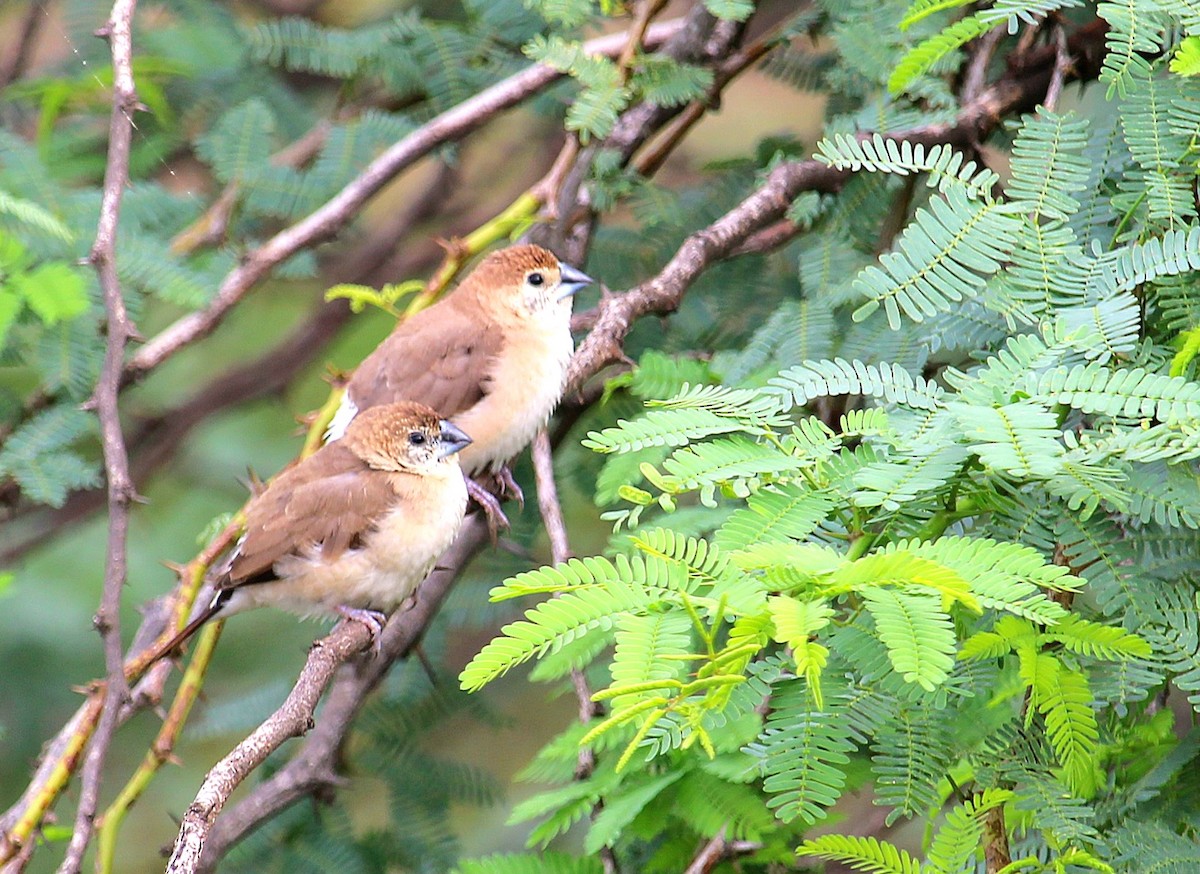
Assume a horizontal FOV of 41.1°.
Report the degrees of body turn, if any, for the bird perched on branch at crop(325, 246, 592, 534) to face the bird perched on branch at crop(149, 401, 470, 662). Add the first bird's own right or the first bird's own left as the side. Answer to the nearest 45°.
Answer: approximately 135° to the first bird's own right

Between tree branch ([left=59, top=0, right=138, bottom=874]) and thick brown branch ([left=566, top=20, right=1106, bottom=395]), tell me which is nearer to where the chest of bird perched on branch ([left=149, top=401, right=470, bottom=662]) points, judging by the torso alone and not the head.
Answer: the thick brown branch

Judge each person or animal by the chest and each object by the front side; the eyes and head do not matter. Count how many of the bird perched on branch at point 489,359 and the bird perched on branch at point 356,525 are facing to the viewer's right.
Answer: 2

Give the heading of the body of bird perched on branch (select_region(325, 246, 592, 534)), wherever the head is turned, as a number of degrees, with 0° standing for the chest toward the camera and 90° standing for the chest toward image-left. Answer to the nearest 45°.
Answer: approximately 270°

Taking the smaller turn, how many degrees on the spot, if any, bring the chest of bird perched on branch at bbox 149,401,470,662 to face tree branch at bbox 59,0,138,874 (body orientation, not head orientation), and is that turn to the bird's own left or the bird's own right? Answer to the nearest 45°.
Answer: approximately 135° to the bird's own right

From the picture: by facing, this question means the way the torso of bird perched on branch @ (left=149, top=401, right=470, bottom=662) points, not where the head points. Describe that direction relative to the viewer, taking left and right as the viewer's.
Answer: facing to the right of the viewer

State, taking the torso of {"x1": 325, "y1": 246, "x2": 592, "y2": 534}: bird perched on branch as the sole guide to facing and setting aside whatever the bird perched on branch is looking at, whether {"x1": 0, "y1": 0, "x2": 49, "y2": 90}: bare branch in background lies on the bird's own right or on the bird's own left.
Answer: on the bird's own left
